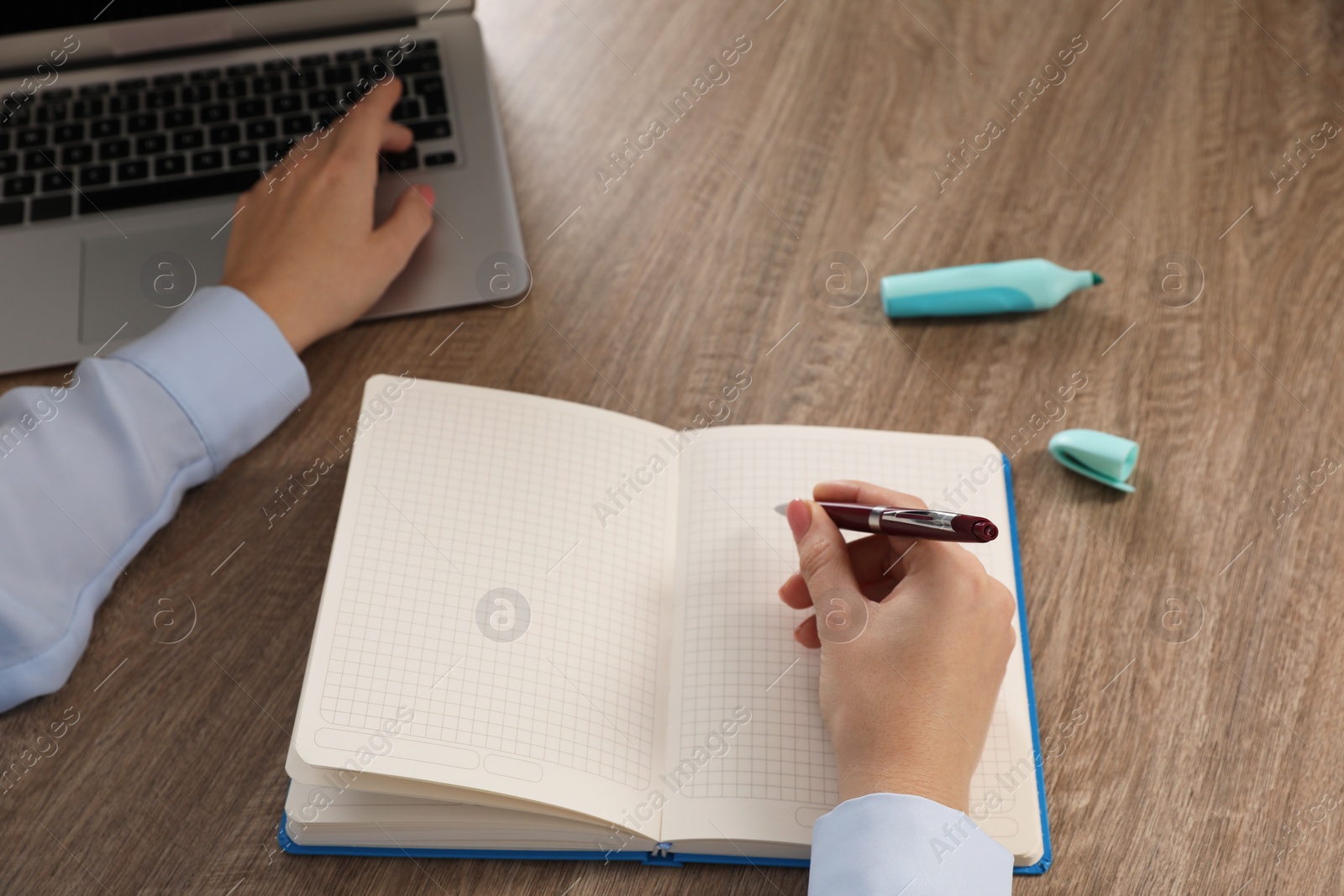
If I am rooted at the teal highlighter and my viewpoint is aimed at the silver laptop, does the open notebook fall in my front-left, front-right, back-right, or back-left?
front-left

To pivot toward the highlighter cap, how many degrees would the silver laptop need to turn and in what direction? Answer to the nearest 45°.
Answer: approximately 45° to its left

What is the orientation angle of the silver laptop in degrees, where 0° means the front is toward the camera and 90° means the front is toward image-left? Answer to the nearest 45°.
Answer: approximately 0°

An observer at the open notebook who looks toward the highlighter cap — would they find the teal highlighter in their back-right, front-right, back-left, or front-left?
front-left

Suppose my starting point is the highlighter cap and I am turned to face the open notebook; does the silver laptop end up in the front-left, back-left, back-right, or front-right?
front-right

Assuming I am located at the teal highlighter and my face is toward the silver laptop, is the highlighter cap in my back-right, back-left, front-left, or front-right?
back-left
